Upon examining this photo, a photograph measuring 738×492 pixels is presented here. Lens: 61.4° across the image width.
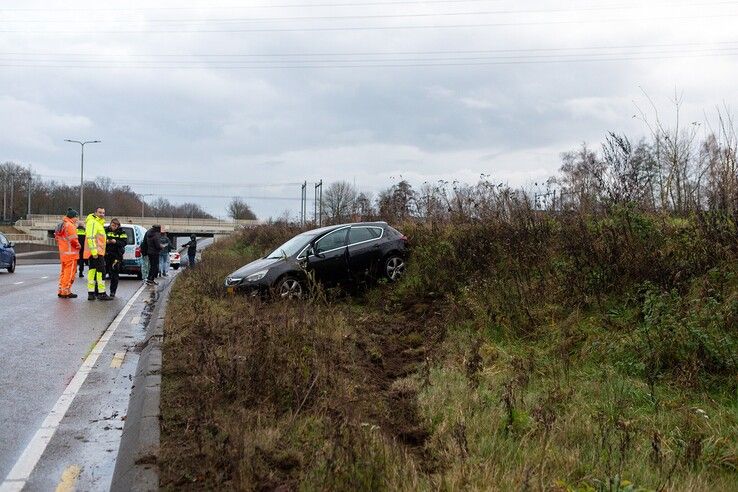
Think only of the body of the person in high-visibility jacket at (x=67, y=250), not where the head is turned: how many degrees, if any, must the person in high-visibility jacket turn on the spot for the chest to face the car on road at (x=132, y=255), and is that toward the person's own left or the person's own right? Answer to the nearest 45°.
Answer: approximately 90° to the person's own left

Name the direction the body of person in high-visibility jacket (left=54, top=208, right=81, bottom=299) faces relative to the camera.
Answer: to the viewer's right

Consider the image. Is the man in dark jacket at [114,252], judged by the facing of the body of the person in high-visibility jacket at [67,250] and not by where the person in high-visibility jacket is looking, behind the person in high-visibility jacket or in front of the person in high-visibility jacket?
in front

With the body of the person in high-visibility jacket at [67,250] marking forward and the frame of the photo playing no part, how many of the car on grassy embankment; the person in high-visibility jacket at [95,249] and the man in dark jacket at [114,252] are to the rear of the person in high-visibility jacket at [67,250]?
0

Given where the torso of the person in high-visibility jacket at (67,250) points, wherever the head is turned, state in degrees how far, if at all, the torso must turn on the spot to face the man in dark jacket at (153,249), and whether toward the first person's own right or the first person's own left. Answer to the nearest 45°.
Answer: approximately 45° to the first person's own left

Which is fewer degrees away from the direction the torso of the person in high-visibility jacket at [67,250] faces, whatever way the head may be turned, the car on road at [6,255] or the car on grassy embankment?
the car on grassy embankment

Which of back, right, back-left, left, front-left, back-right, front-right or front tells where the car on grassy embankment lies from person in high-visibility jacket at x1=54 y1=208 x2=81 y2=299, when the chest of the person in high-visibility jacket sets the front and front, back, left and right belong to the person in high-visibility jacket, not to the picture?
front-right

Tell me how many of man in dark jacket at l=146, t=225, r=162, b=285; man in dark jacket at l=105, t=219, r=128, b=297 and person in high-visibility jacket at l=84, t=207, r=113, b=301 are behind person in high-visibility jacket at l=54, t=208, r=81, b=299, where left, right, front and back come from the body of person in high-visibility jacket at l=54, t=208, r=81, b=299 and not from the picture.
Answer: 0

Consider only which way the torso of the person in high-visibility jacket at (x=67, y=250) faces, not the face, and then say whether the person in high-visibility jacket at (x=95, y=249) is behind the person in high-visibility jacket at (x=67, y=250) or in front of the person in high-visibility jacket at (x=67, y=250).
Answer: in front

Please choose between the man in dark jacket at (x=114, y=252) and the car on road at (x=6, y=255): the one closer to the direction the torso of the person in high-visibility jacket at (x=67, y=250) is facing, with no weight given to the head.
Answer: the man in dark jacket

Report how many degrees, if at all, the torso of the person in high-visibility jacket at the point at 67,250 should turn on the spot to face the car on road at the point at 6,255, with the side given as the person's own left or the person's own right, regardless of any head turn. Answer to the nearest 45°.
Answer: approximately 90° to the person's own left

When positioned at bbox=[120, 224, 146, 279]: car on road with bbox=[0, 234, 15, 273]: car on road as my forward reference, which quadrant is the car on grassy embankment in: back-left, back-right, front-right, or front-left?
back-left
